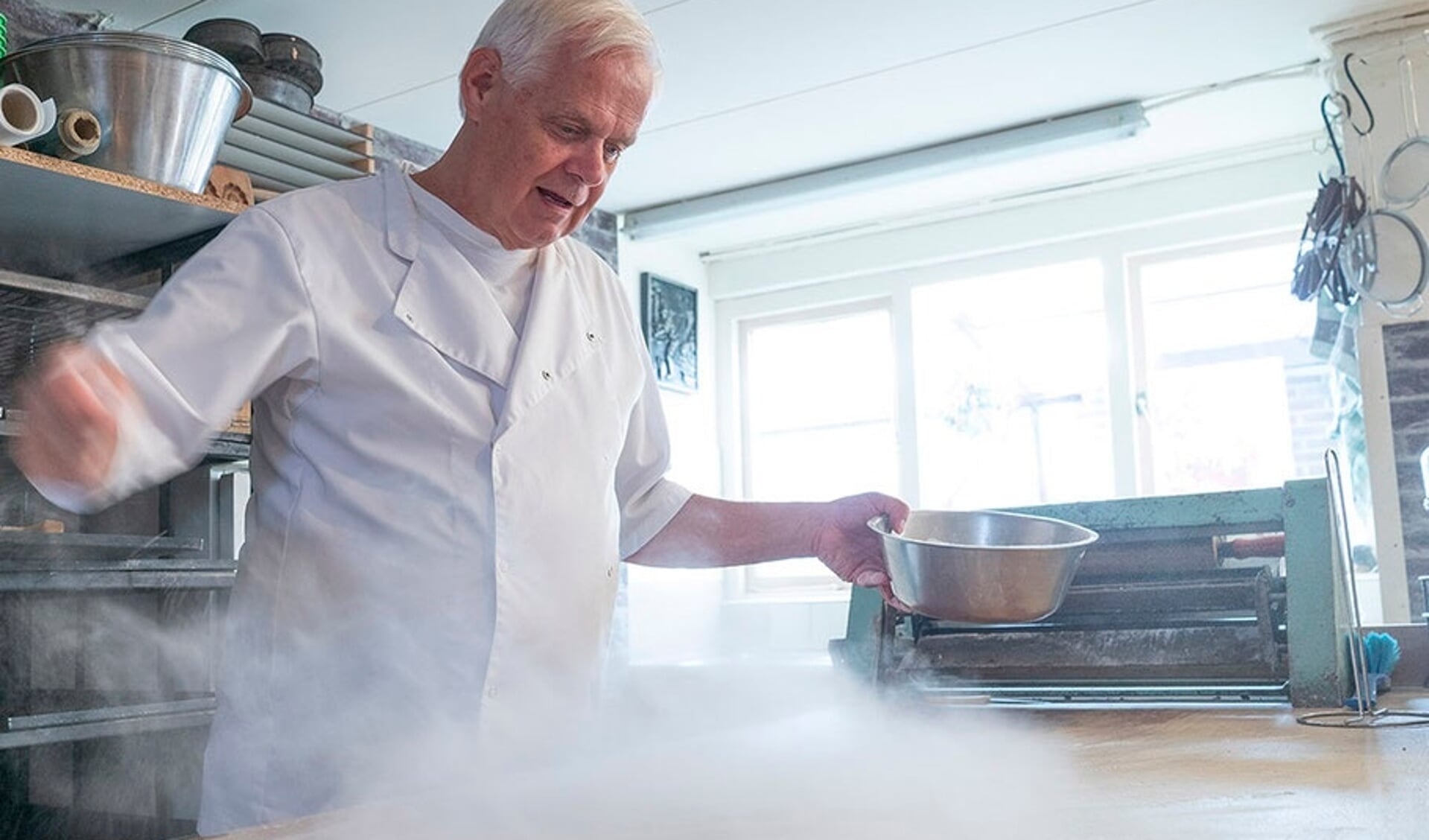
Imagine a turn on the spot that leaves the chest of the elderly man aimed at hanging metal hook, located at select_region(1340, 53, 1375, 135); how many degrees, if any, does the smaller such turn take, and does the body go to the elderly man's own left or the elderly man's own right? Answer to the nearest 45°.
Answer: approximately 90° to the elderly man's own left

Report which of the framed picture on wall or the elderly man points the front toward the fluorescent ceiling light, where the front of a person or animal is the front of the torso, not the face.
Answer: the framed picture on wall

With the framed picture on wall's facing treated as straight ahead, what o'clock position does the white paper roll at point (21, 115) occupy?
The white paper roll is roughly at 2 o'clock from the framed picture on wall.

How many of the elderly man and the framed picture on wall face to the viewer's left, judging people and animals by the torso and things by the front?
0

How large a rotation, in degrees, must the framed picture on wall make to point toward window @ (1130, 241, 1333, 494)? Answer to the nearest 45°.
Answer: approximately 45° to its left

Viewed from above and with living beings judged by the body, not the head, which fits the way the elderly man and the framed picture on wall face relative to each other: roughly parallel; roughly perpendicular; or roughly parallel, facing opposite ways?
roughly parallel

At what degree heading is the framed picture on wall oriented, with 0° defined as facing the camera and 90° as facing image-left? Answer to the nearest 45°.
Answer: approximately 315°

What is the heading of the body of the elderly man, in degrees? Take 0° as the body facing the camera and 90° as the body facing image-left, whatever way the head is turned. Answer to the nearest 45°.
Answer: approximately 315°

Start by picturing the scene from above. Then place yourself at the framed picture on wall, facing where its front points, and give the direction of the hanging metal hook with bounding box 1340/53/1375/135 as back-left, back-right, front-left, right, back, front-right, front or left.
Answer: front

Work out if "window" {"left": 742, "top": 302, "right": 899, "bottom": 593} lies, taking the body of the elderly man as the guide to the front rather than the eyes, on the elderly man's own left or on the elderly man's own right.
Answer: on the elderly man's own left

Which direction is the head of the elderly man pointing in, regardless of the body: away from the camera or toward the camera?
toward the camera

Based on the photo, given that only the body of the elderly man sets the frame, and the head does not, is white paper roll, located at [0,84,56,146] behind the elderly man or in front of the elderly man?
behind

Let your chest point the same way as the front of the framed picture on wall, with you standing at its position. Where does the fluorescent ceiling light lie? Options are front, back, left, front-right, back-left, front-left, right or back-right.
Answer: front
